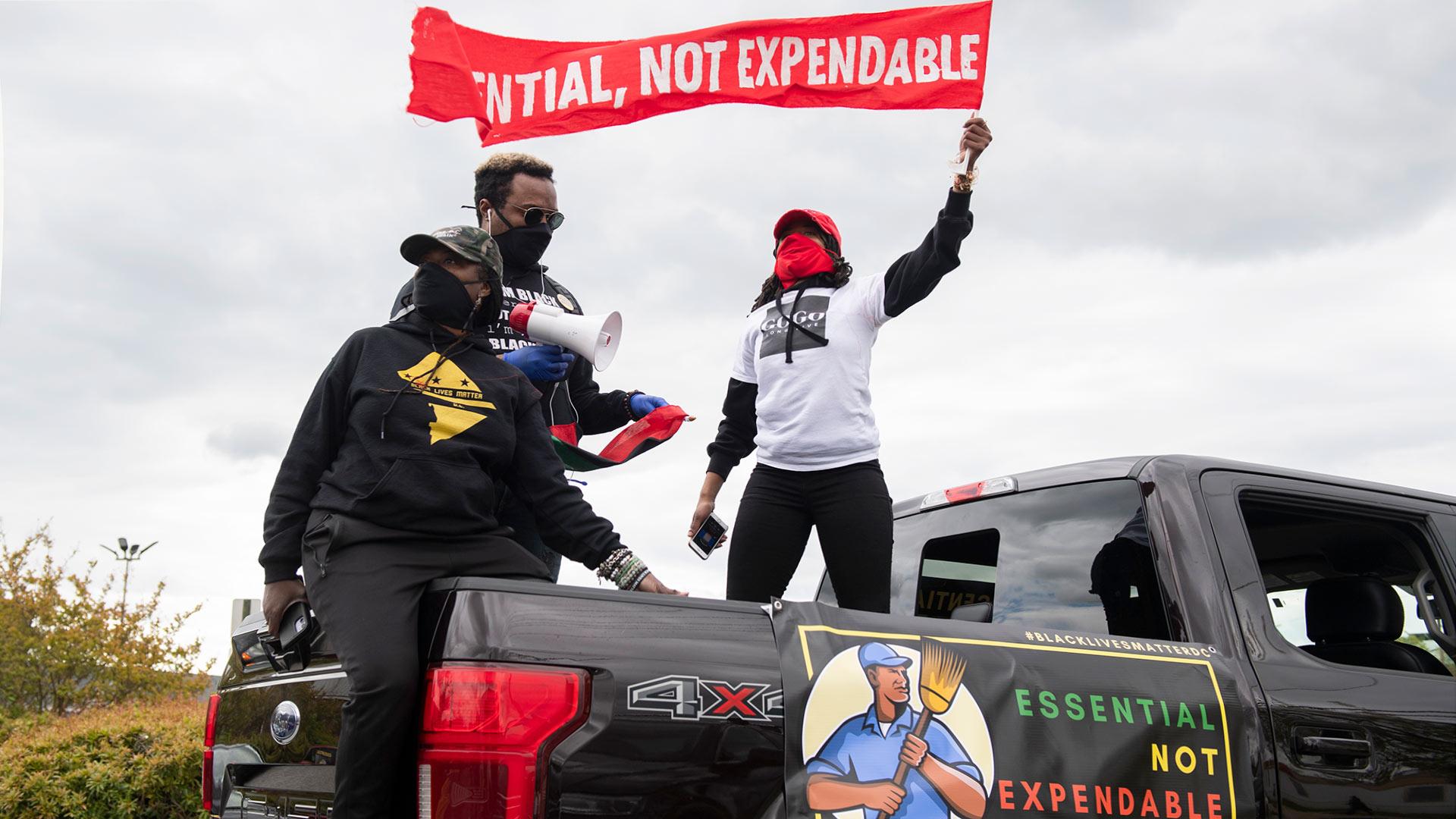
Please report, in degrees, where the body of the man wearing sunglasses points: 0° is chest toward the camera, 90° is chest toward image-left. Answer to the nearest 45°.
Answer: approximately 315°

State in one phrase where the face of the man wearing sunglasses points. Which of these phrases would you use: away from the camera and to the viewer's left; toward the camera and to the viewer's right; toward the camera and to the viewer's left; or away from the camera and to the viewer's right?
toward the camera and to the viewer's right

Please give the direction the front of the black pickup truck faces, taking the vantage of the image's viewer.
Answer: facing away from the viewer and to the right of the viewer
